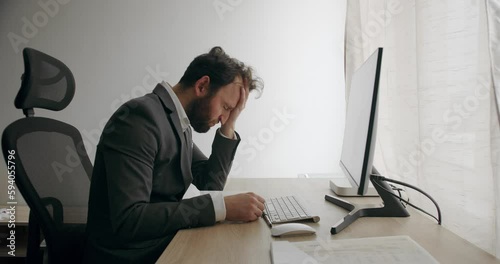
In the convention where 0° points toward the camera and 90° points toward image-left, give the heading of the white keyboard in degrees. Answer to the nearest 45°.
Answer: approximately 90°

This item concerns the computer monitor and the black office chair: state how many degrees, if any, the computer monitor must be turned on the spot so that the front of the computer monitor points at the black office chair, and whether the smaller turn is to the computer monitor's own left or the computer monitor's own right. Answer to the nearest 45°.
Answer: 0° — it already faces it

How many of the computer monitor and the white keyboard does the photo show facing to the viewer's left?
2

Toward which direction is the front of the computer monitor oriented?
to the viewer's left
